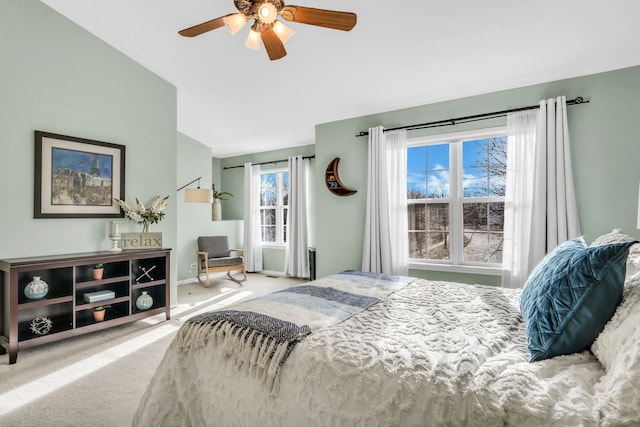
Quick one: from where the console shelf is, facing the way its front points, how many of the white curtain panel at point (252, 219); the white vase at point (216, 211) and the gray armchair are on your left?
3

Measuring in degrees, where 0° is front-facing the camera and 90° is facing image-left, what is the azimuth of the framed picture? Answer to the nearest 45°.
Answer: approximately 315°

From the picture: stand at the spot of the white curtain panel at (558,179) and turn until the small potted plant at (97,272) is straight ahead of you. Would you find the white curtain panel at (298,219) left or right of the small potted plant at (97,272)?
right

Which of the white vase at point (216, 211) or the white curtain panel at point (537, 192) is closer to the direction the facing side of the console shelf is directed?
the white curtain panel

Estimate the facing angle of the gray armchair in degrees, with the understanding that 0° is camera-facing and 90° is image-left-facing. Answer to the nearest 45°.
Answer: approximately 315°

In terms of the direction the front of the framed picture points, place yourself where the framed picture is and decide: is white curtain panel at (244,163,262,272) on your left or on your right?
on your left

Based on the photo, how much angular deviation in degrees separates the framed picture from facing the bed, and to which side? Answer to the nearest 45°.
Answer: approximately 45° to its right

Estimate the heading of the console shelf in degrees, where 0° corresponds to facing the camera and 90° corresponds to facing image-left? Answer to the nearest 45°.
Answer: approximately 315°

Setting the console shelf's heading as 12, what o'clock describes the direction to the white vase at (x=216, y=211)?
The white vase is roughly at 9 o'clock from the console shelf.
